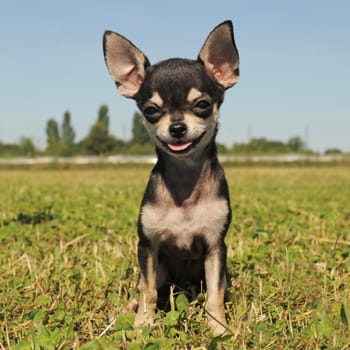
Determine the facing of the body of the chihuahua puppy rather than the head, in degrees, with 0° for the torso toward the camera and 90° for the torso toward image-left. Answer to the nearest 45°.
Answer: approximately 0°
